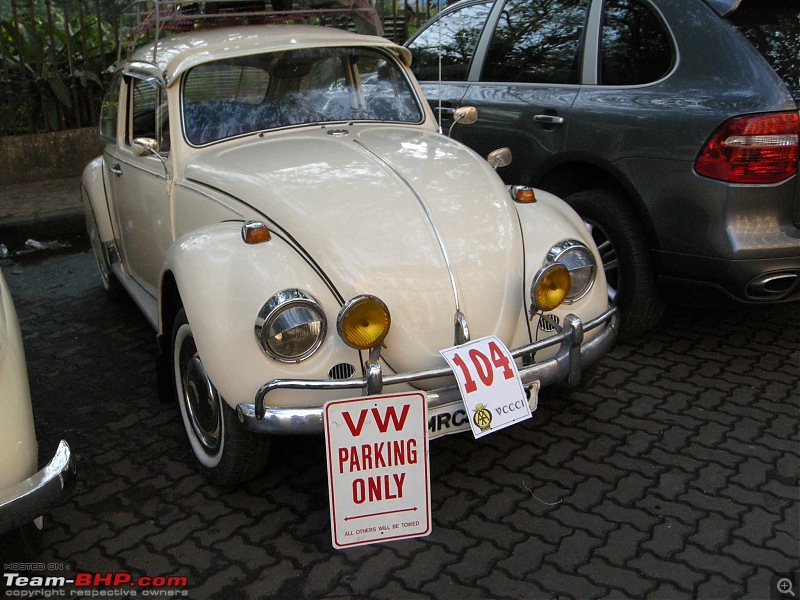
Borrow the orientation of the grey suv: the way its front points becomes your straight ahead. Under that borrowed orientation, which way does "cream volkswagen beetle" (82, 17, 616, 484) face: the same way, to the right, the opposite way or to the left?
the opposite way

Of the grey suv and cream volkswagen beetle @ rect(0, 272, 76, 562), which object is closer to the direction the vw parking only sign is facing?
the cream volkswagen beetle

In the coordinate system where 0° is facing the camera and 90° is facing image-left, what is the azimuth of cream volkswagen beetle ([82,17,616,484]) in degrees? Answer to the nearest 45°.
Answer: approximately 315°

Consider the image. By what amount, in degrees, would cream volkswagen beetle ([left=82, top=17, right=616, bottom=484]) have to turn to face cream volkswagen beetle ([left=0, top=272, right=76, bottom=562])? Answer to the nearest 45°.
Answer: approximately 90° to its right

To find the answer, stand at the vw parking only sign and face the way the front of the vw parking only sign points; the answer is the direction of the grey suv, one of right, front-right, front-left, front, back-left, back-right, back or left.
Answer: back-left

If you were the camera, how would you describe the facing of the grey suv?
facing away from the viewer and to the left of the viewer

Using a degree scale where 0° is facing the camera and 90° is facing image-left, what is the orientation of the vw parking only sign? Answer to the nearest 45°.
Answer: approximately 0°

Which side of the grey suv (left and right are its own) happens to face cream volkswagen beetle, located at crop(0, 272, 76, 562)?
left

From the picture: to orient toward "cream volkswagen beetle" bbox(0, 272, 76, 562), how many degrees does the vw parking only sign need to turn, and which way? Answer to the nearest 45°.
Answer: approximately 90° to its right

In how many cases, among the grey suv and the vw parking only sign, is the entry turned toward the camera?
1

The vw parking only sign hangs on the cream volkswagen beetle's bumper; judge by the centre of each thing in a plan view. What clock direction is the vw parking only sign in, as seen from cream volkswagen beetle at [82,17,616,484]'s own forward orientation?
The vw parking only sign is roughly at 1 o'clock from the cream volkswagen beetle.
